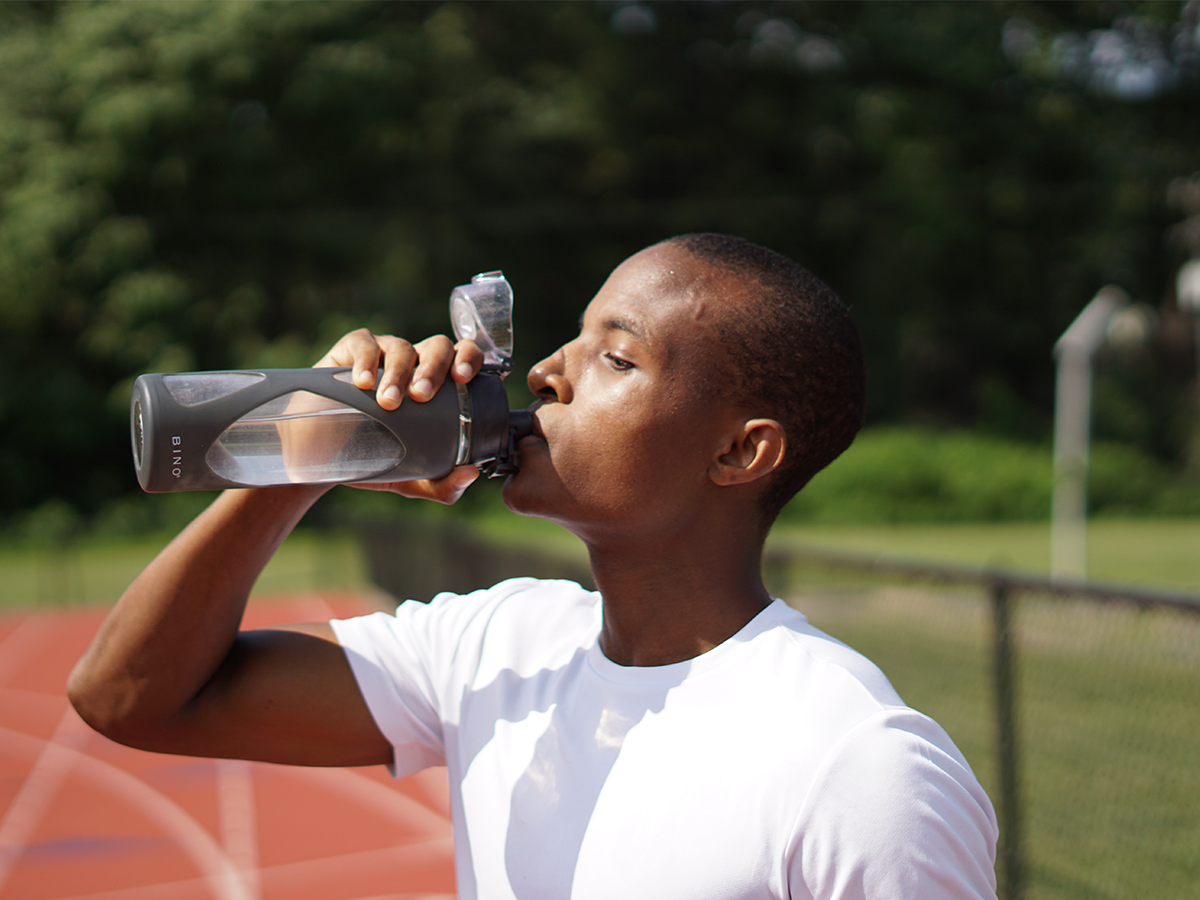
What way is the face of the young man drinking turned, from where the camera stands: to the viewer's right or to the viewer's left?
to the viewer's left

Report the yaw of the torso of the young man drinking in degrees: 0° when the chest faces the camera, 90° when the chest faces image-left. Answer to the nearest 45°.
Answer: approximately 45°

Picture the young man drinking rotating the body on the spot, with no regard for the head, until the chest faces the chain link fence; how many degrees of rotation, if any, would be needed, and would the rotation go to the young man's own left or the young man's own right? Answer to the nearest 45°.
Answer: approximately 180°

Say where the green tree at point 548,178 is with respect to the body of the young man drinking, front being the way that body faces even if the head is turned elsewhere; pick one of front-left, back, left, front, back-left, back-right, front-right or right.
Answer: back-right

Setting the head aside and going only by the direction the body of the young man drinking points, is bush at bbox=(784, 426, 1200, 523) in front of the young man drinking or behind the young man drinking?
behind
